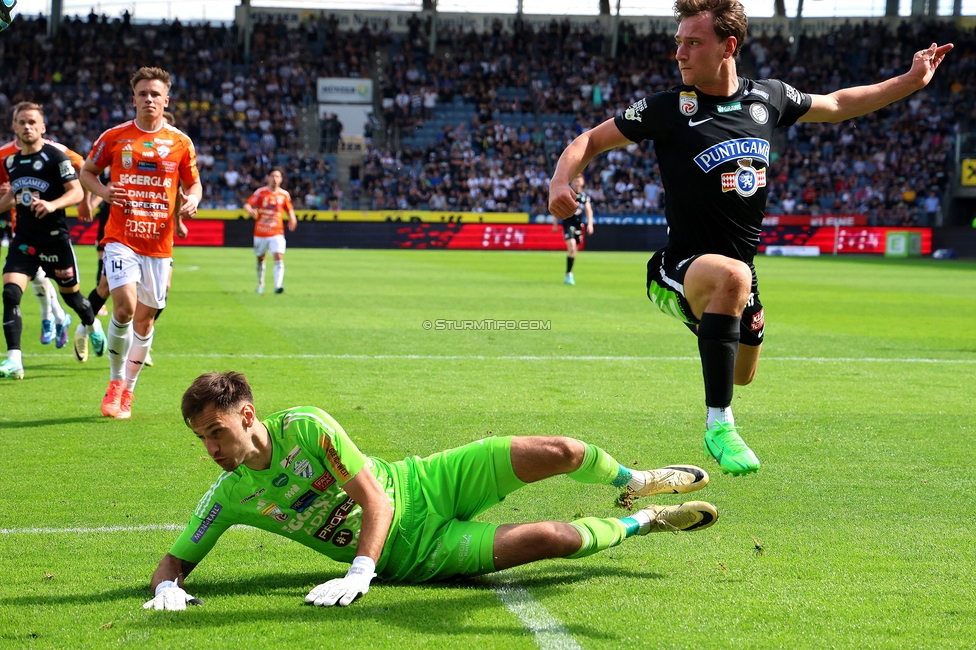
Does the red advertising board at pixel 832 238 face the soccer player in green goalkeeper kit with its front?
yes

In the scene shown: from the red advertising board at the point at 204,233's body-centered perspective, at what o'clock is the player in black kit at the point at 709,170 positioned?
The player in black kit is roughly at 12 o'clock from the red advertising board.

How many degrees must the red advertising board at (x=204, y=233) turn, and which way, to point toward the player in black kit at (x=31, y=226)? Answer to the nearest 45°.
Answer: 0° — it already faces them

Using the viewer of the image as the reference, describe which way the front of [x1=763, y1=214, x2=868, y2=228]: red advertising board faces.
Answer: facing the viewer

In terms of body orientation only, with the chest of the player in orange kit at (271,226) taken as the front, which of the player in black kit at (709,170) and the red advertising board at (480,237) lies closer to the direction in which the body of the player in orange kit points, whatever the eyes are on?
the player in black kit

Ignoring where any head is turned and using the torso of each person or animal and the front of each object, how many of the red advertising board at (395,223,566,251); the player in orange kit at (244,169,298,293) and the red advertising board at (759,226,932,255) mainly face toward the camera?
3

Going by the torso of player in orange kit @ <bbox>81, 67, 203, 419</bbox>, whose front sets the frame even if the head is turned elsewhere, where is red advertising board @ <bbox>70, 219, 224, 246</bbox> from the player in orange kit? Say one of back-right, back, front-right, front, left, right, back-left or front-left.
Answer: back

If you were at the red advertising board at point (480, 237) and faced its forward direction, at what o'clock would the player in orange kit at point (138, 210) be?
The player in orange kit is roughly at 12 o'clock from the red advertising board.

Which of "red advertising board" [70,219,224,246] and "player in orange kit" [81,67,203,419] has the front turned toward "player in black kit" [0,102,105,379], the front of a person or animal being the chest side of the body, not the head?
the red advertising board

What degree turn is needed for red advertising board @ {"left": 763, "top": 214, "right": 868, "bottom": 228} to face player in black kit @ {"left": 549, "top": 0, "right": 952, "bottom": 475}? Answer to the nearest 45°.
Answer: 0° — it already faces them
